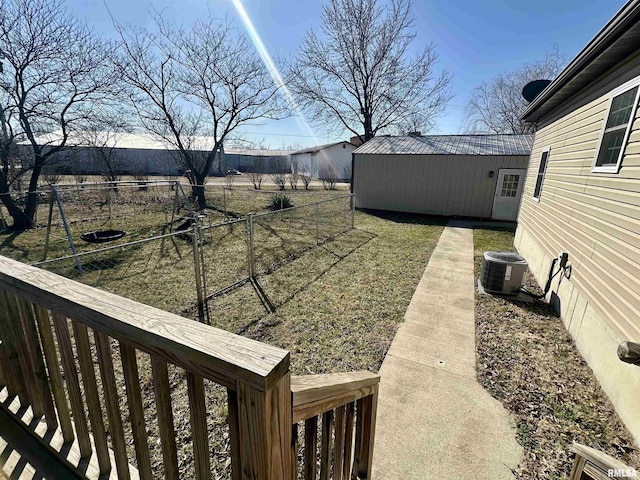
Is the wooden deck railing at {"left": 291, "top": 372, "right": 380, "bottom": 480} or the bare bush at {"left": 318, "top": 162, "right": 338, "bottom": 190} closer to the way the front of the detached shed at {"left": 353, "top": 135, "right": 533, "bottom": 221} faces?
the wooden deck railing

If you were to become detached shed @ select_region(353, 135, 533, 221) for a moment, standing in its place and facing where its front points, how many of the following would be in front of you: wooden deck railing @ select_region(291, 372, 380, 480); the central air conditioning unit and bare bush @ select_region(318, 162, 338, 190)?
2

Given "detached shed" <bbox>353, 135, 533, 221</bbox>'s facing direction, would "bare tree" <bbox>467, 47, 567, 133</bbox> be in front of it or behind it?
behind

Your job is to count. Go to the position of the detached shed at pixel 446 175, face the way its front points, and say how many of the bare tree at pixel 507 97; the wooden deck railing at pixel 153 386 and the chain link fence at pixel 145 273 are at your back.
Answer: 1

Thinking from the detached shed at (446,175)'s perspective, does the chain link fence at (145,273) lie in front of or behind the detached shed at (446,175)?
in front

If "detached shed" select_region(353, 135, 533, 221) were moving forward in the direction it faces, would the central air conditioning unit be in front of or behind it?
in front

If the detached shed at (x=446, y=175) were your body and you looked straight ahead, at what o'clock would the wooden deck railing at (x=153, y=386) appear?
The wooden deck railing is roughly at 12 o'clock from the detached shed.

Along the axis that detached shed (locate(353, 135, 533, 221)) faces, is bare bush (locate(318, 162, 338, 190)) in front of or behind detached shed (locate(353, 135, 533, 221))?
behind

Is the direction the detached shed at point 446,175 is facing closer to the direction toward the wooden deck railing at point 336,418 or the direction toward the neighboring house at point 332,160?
the wooden deck railing

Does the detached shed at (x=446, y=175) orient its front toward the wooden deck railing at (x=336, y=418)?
yes

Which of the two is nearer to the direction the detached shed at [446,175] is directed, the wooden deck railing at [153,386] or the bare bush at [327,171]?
the wooden deck railing

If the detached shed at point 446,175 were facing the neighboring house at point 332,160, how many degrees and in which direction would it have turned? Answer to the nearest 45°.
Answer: approximately 135° to its right

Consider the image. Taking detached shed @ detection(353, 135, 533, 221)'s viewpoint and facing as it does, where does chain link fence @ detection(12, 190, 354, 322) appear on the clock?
The chain link fence is roughly at 1 o'clock from the detached shed.

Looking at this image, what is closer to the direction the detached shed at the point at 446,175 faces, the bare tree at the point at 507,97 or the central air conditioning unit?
the central air conditioning unit

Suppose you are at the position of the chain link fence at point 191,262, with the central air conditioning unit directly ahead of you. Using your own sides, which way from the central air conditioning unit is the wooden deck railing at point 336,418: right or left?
right

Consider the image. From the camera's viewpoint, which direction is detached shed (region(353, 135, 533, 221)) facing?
toward the camera

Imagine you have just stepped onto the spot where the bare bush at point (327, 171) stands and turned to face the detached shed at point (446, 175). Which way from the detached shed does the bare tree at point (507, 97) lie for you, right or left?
left
